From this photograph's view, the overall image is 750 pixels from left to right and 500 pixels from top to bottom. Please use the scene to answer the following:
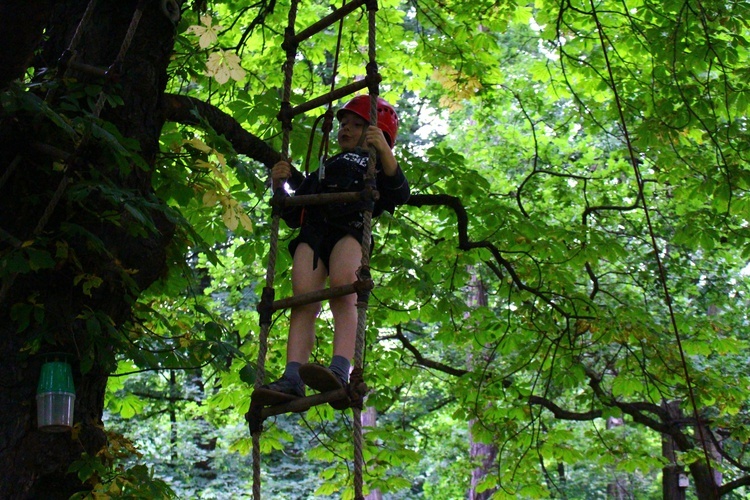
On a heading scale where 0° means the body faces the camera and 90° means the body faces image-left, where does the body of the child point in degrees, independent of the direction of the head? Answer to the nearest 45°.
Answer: approximately 45°

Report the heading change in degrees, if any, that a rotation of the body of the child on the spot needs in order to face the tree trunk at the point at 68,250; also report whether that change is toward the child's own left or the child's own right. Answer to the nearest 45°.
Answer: approximately 45° to the child's own right

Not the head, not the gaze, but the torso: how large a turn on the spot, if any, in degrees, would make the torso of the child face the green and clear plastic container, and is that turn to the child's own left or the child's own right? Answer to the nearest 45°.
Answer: approximately 45° to the child's own right

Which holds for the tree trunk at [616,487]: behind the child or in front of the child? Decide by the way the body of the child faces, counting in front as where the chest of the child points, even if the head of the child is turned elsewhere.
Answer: behind

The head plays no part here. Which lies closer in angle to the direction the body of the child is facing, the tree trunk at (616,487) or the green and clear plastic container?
the green and clear plastic container

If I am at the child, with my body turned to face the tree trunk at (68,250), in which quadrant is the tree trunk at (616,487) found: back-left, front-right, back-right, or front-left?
back-right
